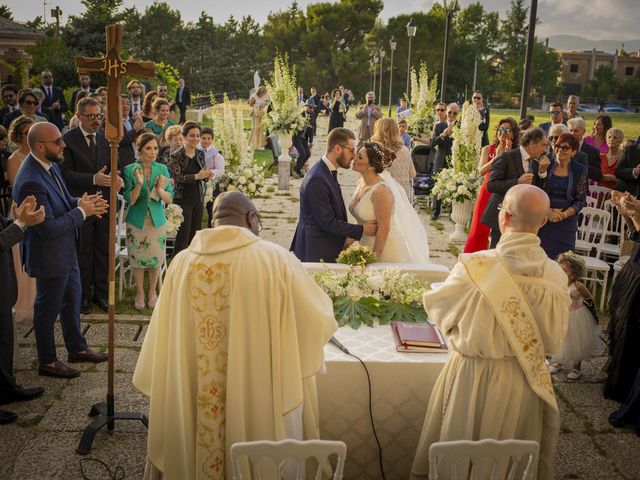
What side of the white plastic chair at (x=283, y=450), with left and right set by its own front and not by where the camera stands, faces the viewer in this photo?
back

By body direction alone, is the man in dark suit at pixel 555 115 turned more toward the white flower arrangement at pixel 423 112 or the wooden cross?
the wooden cross

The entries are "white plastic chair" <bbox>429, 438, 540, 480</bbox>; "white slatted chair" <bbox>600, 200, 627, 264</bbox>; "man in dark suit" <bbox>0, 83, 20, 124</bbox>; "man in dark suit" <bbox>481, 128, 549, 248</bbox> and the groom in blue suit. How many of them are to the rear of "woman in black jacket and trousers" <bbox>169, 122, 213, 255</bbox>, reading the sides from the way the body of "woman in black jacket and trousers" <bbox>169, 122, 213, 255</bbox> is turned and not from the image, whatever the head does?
1

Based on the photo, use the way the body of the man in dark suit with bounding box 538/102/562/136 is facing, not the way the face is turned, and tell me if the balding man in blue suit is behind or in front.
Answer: in front

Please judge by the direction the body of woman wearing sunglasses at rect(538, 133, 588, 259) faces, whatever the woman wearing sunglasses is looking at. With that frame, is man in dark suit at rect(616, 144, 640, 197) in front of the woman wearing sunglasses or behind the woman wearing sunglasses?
behind

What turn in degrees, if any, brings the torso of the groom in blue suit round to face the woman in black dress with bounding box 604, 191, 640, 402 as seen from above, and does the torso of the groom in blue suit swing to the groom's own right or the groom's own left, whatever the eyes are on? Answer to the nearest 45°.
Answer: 0° — they already face them

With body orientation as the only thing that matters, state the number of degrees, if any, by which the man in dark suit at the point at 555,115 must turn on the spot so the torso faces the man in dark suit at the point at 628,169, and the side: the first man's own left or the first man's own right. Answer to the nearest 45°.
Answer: approximately 45° to the first man's own left

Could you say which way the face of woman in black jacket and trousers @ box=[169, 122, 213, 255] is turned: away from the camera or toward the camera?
toward the camera

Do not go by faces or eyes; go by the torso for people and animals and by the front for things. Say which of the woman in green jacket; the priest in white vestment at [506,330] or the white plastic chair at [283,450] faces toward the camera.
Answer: the woman in green jacket

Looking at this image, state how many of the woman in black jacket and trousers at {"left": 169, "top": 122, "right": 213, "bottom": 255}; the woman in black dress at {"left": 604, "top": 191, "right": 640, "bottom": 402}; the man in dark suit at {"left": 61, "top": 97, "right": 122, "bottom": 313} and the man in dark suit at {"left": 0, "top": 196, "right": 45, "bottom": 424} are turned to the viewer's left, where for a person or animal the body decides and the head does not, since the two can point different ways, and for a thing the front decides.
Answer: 1

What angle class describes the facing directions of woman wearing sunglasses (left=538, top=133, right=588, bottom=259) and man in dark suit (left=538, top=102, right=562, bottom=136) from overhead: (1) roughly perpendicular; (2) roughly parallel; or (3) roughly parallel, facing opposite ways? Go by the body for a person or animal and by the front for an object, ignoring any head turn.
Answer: roughly parallel

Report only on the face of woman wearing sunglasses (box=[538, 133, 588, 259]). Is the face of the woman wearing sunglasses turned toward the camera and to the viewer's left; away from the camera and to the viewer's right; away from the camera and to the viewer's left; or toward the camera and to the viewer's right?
toward the camera and to the viewer's left

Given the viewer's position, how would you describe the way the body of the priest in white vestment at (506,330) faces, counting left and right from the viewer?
facing away from the viewer

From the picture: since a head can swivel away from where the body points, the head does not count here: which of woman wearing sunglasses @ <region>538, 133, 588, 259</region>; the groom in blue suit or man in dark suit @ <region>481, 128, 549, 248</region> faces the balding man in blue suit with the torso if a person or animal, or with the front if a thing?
the woman wearing sunglasses

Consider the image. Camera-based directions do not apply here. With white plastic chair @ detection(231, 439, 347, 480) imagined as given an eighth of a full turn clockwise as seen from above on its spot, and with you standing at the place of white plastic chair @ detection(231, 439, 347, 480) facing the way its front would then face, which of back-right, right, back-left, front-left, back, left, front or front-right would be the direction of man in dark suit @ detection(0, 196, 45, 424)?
left

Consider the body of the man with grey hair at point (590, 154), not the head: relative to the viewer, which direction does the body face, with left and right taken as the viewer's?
facing the viewer and to the left of the viewer

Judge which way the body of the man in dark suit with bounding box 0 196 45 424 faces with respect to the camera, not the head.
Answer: to the viewer's right

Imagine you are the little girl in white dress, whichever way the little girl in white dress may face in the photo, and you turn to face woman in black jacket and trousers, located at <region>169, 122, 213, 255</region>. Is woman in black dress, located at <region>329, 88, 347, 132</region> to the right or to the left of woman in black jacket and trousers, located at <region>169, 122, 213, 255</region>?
right

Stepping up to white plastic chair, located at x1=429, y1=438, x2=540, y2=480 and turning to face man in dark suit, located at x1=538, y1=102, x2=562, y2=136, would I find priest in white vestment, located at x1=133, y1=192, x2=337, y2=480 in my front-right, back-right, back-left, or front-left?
front-left

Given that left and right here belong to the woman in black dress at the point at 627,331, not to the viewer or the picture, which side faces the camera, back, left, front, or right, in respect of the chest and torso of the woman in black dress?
left
